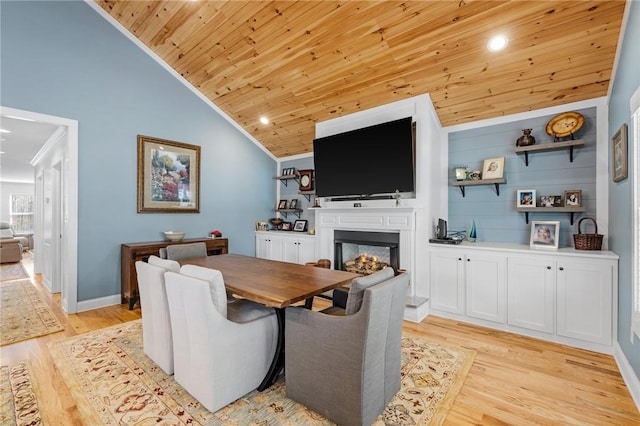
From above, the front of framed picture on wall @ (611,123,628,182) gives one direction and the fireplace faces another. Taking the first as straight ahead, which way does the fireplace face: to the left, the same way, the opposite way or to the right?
to the left

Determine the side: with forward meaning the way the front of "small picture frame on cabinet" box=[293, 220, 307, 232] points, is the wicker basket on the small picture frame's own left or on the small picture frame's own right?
on the small picture frame's own left

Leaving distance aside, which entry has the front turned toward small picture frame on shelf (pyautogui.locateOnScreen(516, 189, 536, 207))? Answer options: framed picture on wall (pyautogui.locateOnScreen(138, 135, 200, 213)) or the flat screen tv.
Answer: the framed picture on wall

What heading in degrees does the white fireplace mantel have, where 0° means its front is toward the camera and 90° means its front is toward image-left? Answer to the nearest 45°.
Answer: approximately 45°

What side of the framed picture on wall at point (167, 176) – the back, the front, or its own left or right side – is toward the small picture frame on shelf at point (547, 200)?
front

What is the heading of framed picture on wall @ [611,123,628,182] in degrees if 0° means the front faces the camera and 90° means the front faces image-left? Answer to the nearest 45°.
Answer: approximately 90°

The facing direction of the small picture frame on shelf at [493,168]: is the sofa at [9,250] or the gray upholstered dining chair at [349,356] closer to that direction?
the gray upholstered dining chair

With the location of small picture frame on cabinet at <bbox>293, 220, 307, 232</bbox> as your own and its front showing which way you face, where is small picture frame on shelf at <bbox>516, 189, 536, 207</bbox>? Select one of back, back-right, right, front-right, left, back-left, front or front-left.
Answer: left

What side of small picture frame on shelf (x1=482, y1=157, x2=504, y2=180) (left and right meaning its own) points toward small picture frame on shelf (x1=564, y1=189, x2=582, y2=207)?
left

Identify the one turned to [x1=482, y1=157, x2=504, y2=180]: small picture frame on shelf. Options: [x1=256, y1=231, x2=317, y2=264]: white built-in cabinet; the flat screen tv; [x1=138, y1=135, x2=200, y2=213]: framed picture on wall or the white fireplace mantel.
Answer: the framed picture on wall

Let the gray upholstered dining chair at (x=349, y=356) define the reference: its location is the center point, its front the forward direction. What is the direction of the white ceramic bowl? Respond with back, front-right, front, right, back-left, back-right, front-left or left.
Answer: front

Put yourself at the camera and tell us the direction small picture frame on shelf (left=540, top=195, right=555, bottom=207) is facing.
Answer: facing the viewer

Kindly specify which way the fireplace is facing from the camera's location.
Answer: facing the viewer and to the left of the viewer

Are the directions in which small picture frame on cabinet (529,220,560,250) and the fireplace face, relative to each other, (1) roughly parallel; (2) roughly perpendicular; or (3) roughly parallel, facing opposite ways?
roughly parallel
